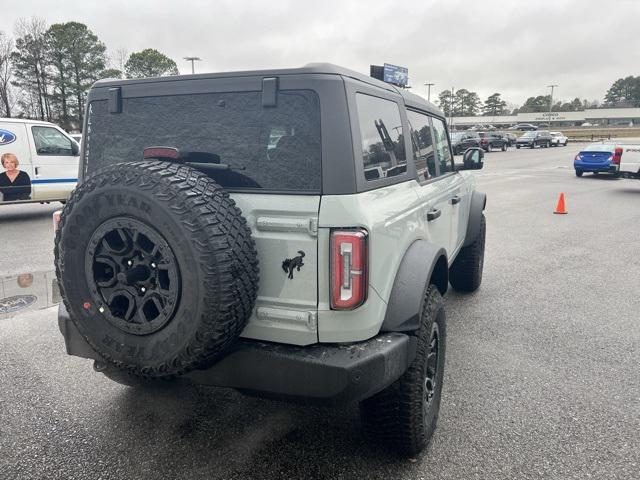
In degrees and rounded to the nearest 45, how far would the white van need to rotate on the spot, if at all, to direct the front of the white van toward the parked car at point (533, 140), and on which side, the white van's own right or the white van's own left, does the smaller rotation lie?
approximately 45° to the white van's own left

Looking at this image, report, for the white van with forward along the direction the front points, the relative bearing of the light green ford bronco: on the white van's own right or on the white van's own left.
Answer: on the white van's own right

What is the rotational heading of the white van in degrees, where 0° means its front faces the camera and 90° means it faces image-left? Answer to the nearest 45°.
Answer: approximately 270°

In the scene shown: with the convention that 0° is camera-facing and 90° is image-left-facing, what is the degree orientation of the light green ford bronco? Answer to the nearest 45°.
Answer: approximately 225°

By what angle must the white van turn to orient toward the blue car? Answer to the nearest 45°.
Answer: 0° — it already faces it

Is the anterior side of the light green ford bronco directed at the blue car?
yes
